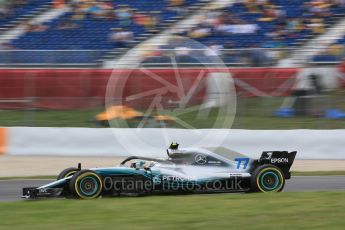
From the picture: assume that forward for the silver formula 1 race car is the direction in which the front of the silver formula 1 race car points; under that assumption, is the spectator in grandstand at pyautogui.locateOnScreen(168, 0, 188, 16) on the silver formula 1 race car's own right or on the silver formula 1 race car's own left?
on the silver formula 1 race car's own right

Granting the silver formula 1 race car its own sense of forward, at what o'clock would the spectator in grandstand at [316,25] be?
The spectator in grandstand is roughly at 4 o'clock from the silver formula 1 race car.

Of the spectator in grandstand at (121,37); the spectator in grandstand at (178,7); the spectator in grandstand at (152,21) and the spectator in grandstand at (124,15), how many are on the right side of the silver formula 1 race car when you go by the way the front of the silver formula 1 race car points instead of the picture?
4

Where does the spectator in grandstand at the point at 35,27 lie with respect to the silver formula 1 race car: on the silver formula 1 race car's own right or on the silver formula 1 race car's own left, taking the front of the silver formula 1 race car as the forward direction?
on the silver formula 1 race car's own right

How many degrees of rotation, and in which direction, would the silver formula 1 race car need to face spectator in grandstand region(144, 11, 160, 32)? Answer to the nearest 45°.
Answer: approximately 90° to its right

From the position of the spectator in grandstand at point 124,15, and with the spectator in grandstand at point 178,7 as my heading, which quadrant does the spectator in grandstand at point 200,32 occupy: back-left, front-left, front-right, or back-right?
front-right

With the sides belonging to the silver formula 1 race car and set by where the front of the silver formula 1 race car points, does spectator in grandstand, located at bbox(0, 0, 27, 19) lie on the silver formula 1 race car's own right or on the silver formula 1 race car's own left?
on the silver formula 1 race car's own right

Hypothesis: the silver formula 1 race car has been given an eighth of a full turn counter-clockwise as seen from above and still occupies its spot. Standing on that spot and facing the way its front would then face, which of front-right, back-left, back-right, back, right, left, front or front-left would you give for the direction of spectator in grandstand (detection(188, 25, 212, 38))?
back-right

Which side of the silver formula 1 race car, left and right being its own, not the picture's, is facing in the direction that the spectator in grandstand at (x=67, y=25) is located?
right

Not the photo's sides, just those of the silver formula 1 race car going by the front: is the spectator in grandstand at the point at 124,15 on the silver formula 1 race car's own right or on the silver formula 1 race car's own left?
on the silver formula 1 race car's own right

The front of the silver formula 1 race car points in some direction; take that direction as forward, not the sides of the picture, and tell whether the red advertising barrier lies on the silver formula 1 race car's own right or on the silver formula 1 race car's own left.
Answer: on the silver formula 1 race car's own right

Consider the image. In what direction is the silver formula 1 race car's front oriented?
to the viewer's left
